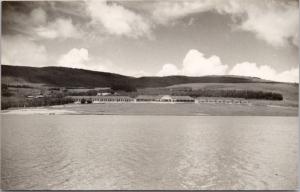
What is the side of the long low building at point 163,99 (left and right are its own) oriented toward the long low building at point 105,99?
right

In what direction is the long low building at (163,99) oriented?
toward the camera

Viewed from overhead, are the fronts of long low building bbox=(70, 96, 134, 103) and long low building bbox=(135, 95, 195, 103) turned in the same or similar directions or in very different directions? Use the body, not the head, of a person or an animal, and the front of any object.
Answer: same or similar directions

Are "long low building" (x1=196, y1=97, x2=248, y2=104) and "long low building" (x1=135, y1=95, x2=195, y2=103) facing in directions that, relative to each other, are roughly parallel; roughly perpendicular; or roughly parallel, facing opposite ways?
roughly parallel

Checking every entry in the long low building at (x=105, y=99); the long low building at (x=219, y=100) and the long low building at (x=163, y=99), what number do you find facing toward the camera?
3

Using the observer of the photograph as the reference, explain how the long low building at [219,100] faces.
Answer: facing the viewer

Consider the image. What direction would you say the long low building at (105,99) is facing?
toward the camera

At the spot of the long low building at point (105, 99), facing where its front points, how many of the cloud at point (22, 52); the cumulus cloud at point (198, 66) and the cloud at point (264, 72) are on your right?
1

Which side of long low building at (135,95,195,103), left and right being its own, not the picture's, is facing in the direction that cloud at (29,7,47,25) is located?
back
